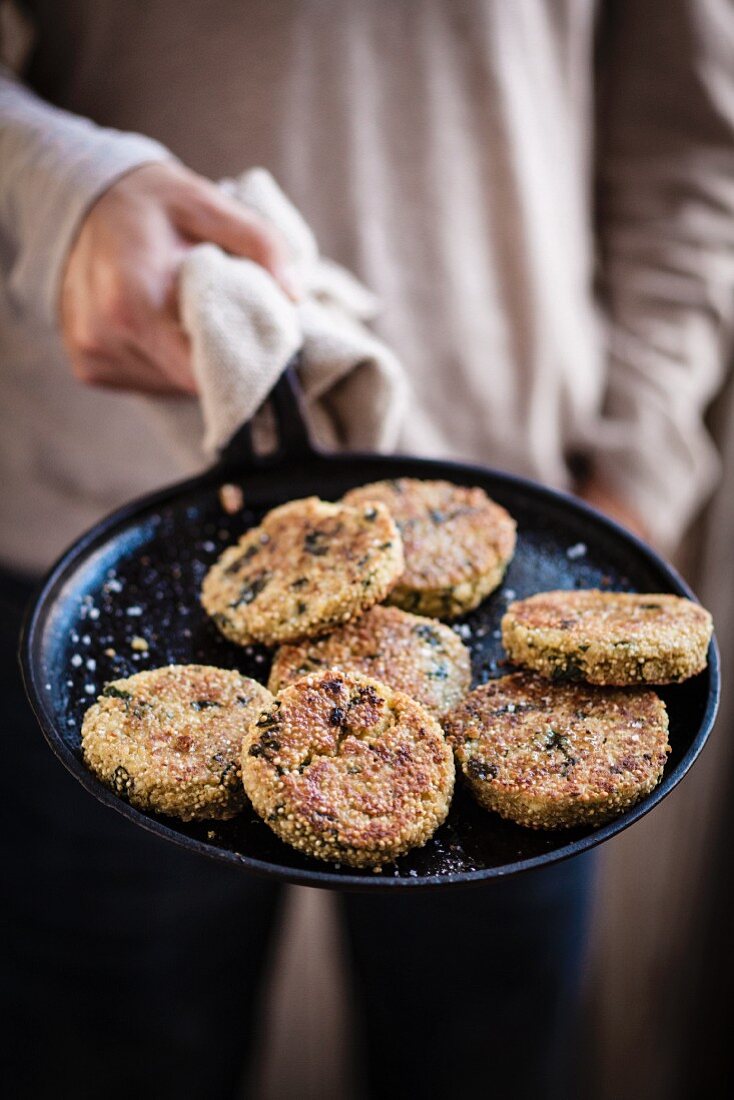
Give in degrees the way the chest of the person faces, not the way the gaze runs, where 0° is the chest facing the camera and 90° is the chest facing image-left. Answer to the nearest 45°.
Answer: approximately 0°

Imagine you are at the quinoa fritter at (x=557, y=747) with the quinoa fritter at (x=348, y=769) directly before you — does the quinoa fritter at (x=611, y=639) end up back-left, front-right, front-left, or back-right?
back-right

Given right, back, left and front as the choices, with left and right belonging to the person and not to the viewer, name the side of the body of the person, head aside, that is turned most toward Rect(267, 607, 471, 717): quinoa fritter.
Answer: front

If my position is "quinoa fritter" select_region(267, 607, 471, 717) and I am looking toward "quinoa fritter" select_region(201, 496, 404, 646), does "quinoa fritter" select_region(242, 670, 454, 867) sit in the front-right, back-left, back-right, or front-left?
back-left
